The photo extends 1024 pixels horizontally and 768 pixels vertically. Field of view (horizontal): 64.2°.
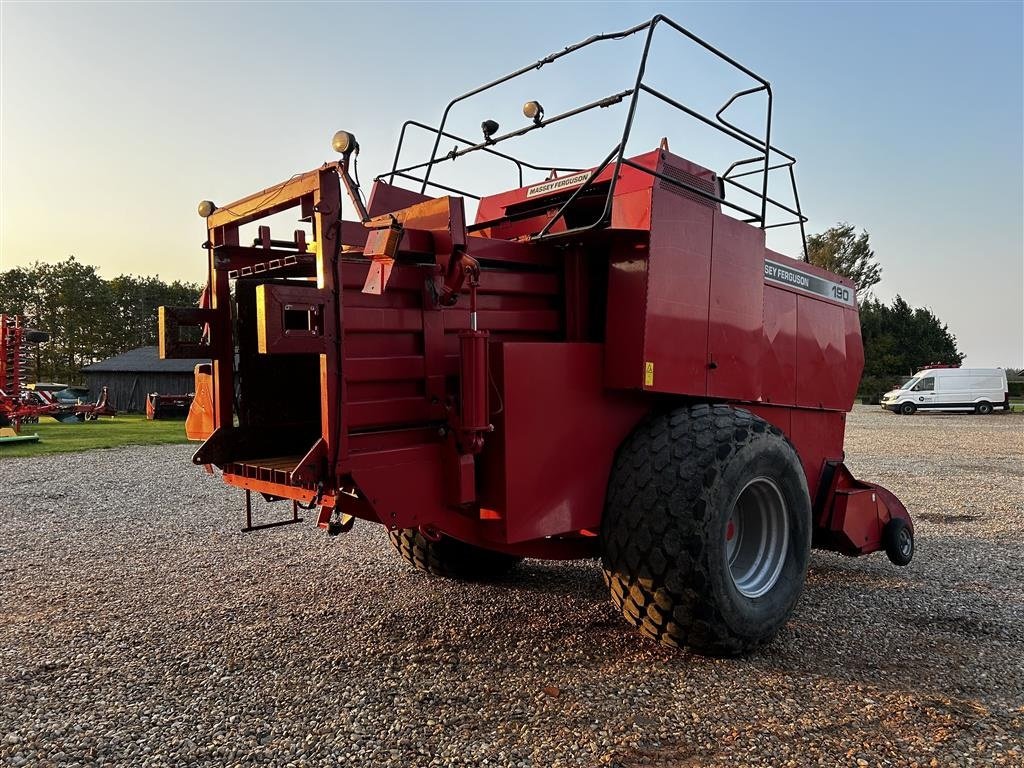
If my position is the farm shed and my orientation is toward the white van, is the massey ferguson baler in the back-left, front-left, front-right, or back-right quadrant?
front-right

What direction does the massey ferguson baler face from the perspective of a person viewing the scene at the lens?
facing away from the viewer and to the right of the viewer

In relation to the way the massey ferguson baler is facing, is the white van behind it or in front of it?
in front

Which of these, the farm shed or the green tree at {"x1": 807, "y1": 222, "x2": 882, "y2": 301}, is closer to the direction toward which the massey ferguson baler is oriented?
the green tree

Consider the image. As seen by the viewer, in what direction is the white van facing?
to the viewer's left

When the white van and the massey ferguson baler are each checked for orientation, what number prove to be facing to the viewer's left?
1

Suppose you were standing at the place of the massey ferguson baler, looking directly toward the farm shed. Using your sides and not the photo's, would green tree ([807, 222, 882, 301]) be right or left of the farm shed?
right

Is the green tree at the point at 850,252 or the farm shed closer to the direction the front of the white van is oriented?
the farm shed

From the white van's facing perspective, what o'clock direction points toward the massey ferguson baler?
The massey ferguson baler is roughly at 9 o'clock from the white van.

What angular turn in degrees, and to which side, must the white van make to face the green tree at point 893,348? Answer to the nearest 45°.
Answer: approximately 90° to its right

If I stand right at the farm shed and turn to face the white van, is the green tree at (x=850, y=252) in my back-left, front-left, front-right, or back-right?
front-left

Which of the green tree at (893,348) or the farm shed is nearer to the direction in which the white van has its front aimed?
the farm shed

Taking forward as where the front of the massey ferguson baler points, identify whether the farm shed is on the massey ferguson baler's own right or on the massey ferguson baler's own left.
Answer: on the massey ferguson baler's own left
